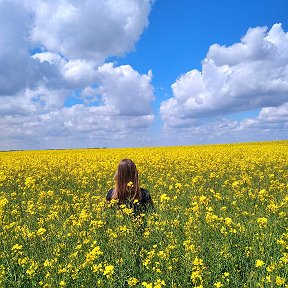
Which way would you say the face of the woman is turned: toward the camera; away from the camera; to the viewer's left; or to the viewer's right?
away from the camera

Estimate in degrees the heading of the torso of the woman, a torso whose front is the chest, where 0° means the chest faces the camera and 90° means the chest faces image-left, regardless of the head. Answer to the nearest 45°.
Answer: approximately 180°
